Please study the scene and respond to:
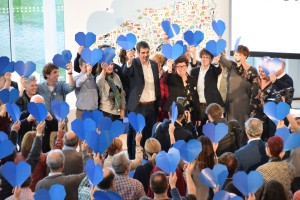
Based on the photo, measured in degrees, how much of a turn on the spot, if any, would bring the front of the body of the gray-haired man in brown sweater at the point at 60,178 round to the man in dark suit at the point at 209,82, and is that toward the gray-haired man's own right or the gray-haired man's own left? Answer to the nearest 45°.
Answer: approximately 45° to the gray-haired man's own right

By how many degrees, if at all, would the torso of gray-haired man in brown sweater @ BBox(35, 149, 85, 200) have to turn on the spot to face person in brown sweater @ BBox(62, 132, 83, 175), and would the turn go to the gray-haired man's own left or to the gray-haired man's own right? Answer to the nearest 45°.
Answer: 0° — they already face them

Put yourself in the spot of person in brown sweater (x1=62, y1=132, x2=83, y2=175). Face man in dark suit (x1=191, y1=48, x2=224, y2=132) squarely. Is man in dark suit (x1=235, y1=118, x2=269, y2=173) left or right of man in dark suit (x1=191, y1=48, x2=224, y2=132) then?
right

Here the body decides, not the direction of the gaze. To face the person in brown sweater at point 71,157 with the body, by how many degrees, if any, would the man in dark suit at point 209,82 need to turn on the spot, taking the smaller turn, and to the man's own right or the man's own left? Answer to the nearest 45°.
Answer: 0° — they already face them

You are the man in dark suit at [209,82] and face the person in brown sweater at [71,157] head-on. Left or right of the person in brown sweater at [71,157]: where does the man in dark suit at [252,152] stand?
left

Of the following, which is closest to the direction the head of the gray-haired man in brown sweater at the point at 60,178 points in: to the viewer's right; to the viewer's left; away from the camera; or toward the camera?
away from the camera

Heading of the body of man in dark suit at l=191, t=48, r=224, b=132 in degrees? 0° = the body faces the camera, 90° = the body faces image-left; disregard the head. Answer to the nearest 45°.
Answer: approximately 45°

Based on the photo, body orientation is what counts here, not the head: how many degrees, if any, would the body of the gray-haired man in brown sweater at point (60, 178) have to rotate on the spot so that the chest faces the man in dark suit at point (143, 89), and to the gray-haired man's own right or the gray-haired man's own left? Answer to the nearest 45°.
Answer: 0° — they already face them

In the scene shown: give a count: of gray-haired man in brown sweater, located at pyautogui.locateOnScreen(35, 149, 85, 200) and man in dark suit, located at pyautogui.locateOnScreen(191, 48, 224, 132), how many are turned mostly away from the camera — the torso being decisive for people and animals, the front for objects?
1

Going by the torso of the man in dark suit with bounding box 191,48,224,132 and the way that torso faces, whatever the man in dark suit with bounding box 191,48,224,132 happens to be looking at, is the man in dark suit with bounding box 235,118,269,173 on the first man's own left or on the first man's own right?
on the first man's own left

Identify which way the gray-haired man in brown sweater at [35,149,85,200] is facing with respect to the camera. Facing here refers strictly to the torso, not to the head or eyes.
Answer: away from the camera
